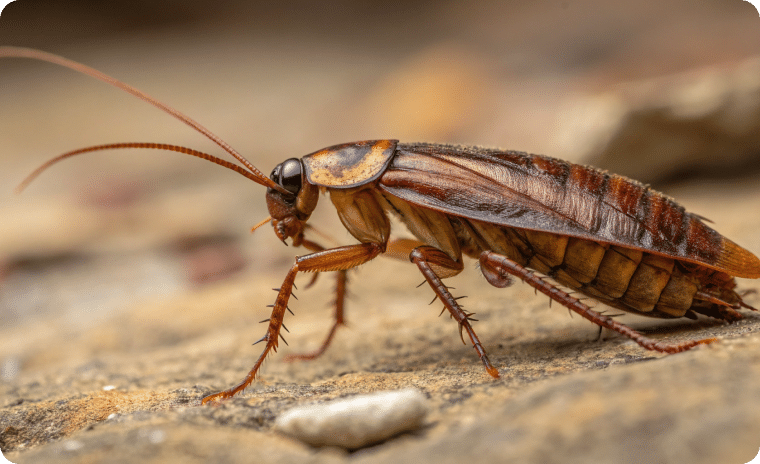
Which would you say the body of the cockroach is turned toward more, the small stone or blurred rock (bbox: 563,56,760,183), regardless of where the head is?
the small stone

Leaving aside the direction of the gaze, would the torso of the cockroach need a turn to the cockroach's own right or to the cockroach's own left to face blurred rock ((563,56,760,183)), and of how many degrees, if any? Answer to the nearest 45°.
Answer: approximately 135° to the cockroach's own right

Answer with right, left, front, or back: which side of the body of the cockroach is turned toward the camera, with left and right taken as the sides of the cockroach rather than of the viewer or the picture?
left

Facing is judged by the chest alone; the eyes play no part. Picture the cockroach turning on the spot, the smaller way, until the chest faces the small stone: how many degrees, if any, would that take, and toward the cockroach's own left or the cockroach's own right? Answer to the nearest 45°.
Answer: approximately 45° to the cockroach's own left
